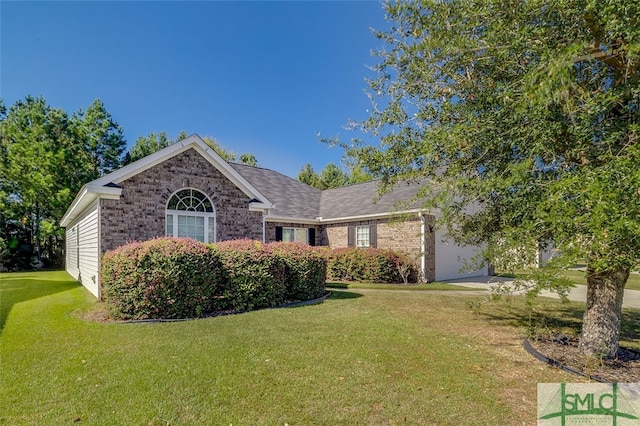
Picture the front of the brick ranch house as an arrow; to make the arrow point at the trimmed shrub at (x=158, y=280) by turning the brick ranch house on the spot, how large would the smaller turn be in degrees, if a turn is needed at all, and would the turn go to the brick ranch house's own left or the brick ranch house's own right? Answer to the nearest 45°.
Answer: approximately 45° to the brick ranch house's own right

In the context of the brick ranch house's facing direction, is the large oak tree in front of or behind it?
in front
